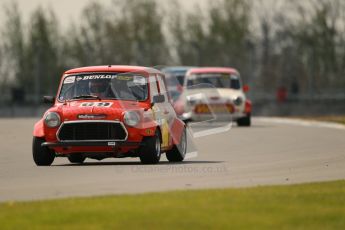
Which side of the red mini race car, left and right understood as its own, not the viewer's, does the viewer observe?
front
